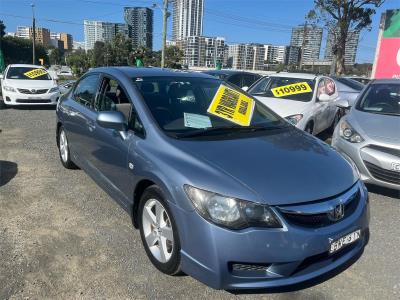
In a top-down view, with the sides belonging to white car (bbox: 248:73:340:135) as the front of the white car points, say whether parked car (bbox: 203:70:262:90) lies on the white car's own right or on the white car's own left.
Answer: on the white car's own right

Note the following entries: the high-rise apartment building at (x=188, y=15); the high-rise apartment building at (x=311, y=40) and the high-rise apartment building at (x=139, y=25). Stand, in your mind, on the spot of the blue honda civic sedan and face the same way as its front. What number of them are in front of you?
0

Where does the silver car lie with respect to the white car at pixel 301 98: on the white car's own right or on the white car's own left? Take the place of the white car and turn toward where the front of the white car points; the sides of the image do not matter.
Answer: on the white car's own left

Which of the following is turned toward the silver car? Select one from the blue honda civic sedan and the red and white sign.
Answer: the red and white sign

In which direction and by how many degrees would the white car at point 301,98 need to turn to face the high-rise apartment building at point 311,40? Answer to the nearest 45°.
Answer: approximately 135° to its right

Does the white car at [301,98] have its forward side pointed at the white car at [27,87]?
no

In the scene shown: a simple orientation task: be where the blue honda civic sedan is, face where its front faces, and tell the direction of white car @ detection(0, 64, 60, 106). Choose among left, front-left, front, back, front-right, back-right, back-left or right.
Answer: back

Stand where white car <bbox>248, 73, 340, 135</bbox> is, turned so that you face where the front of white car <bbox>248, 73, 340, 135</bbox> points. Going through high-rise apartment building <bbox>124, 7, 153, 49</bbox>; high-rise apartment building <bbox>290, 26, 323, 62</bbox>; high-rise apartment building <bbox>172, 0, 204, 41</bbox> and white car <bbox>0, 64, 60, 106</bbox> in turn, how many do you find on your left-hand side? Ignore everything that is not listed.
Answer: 0

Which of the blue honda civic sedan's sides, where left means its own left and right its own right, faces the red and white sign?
left

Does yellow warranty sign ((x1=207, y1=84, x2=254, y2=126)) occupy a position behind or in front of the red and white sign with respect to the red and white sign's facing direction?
in front

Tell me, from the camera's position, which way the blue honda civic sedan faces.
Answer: facing the viewer and to the right of the viewer

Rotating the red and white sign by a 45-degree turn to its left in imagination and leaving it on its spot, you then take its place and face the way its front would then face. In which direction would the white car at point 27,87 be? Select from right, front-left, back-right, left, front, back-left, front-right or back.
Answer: right

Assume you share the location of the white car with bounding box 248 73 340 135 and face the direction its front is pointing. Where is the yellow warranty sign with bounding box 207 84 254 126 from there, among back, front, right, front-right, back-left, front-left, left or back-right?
front-left

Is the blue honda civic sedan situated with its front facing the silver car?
no

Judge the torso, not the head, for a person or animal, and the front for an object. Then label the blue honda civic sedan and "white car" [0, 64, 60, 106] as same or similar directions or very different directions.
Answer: same or similar directions

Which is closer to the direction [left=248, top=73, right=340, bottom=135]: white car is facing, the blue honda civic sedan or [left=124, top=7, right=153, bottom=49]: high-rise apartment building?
the blue honda civic sedan

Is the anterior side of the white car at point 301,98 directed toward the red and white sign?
no

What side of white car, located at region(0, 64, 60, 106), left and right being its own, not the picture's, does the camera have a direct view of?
front

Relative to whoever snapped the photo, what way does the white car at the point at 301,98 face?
facing the viewer and to the left of the viewer

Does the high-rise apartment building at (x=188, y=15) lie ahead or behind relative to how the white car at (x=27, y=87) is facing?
behind

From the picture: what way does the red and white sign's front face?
toward the camera
